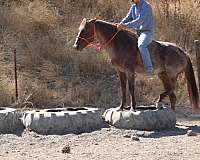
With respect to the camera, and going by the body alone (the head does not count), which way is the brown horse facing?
to the viewer's left

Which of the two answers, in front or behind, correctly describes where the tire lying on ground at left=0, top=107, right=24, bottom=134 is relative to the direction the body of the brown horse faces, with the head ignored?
in front
